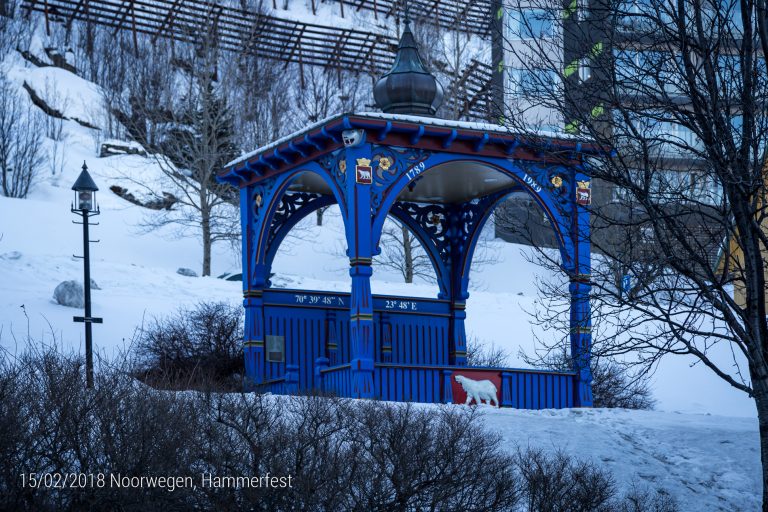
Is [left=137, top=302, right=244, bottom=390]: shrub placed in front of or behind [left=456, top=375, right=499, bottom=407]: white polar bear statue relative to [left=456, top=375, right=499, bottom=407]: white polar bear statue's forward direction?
in front

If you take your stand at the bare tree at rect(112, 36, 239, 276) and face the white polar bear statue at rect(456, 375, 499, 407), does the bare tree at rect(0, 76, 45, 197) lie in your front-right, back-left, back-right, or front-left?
back-right

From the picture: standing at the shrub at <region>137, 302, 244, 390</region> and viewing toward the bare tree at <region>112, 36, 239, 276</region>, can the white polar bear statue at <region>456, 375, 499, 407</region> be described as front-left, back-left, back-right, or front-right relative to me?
back-right

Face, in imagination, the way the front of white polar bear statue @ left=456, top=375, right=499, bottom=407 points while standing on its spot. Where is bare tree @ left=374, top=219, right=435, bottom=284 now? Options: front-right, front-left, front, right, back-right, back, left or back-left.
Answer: right

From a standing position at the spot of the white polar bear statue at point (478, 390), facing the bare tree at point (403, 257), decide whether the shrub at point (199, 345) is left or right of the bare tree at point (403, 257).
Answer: left

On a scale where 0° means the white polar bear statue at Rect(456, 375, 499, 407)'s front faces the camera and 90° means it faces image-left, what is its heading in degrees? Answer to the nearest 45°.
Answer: approximately 90°

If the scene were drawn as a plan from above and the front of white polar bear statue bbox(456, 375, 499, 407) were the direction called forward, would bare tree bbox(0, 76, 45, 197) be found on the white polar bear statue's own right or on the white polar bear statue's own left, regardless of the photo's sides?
on the white polar bear statue's own right
